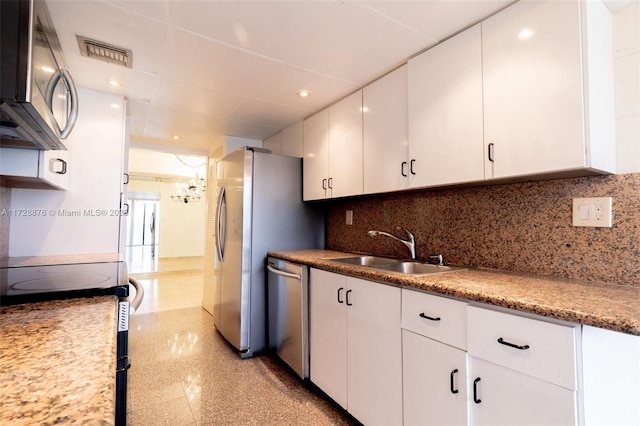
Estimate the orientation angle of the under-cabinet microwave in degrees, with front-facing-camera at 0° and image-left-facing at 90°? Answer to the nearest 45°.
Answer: approximately 270°

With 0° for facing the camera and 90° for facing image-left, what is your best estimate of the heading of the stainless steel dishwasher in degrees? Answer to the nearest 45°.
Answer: approximately 45°

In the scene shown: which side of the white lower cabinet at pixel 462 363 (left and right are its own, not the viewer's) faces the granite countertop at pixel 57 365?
front

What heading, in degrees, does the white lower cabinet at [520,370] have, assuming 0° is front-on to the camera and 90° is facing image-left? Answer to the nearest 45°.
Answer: approximately 45°

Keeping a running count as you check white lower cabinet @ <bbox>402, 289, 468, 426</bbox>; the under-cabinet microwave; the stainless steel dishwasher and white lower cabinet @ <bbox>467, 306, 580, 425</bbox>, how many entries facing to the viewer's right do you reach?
1

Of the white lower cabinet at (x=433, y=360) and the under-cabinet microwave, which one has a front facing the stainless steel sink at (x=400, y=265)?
the under-cabinet microwave

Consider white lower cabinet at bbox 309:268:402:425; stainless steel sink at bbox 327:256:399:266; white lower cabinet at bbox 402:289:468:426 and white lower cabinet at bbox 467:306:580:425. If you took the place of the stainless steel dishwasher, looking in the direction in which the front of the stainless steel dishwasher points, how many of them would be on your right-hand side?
0

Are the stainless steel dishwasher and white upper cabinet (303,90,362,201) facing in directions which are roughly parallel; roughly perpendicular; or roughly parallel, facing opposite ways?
roughly parallel

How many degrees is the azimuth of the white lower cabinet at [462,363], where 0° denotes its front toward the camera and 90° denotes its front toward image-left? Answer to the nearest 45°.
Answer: approximately 45°

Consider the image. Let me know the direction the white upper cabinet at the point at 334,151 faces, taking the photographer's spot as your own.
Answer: facing the viewer and to the left of the viewer

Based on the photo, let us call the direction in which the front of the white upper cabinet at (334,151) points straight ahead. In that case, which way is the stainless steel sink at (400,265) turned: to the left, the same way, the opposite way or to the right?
the same way

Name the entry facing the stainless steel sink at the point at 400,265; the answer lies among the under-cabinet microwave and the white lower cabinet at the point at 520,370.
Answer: the under-cabinet microwave

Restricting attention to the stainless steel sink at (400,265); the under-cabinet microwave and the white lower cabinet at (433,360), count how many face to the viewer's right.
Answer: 1

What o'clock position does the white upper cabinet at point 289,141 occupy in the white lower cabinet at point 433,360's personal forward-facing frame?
The white upper cabinet is roughly at 3 o'clock from the white lower cabinet.

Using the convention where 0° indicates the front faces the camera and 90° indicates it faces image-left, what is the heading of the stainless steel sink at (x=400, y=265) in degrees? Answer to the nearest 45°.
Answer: approximately 45°

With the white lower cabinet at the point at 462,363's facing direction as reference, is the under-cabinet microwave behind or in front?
in front

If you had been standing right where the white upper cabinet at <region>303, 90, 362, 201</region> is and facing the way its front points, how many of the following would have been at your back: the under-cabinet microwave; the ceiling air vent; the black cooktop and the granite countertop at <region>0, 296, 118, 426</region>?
0

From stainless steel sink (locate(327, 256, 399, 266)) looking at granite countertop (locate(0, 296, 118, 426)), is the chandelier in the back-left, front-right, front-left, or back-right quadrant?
back-right

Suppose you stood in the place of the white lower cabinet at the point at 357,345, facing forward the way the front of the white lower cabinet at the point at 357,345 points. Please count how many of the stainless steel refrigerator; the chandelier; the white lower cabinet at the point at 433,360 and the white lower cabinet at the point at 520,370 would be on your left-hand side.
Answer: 2
